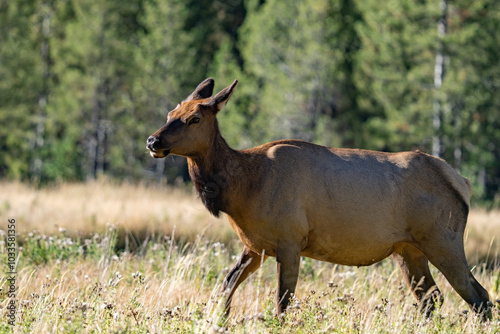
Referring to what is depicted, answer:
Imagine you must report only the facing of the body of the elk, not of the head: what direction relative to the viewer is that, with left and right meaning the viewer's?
facing to the left of the viewer
